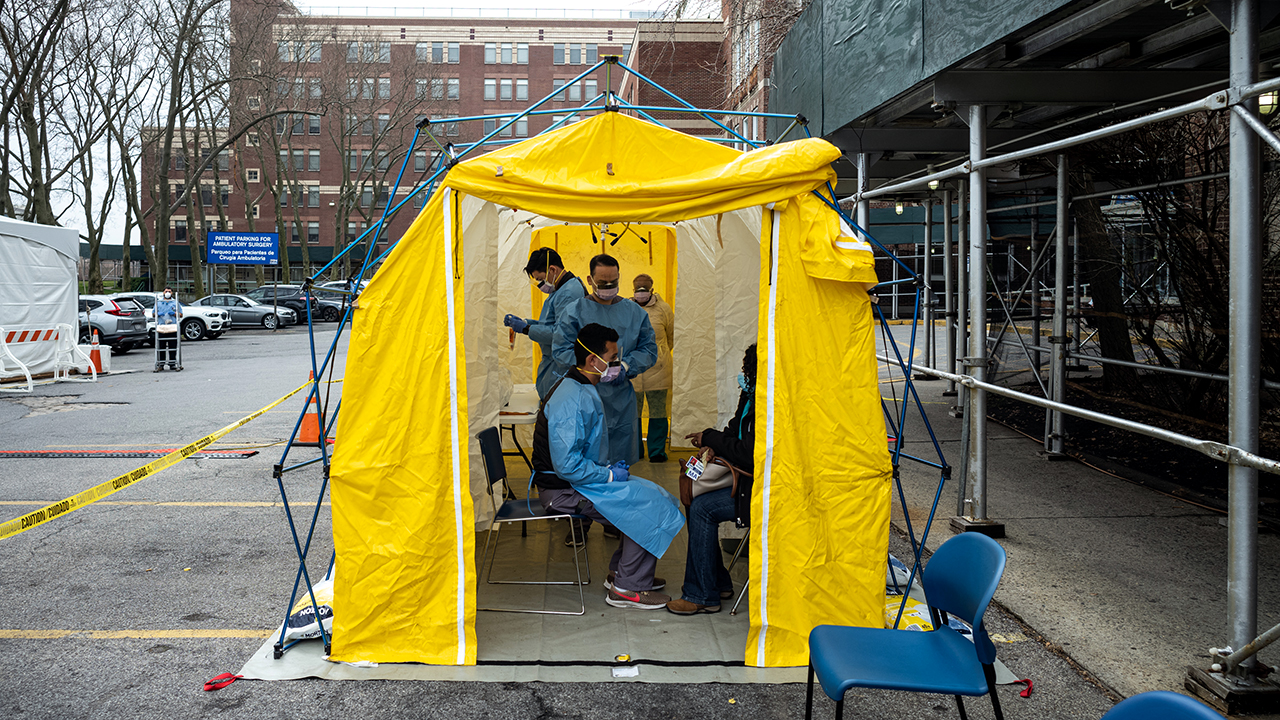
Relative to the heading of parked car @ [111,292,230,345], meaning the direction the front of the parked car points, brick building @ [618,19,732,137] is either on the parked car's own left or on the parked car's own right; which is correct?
on the parked car's own left

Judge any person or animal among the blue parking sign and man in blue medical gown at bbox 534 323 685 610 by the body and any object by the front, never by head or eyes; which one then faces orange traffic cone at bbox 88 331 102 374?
the blue parking sign

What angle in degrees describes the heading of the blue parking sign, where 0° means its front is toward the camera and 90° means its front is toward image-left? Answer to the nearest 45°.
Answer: approximately 0°

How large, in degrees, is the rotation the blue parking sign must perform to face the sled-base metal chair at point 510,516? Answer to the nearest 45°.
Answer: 0° — it already faces it

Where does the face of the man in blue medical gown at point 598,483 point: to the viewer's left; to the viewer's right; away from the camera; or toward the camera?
to the viewer's right

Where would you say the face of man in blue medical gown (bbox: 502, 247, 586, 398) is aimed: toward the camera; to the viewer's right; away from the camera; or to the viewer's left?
to the viewer's left

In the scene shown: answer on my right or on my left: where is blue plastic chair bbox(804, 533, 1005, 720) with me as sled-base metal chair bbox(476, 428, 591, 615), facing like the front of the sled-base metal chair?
on my right

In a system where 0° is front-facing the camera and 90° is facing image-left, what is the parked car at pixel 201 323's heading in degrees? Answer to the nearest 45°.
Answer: approximately 315°
